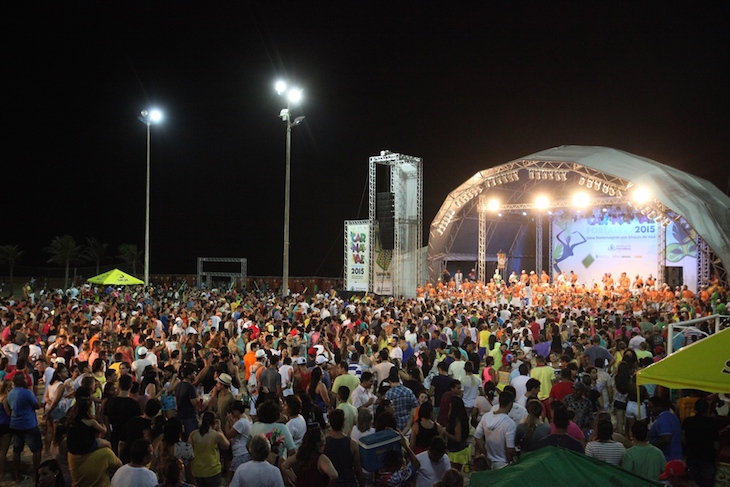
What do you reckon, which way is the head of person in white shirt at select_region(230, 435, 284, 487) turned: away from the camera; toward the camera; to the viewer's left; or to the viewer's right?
away from the camera

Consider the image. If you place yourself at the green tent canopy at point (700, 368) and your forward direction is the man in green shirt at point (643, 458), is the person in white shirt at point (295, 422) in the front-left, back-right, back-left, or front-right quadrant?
front-right

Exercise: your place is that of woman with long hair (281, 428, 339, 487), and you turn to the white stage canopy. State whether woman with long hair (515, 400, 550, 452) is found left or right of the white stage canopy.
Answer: right

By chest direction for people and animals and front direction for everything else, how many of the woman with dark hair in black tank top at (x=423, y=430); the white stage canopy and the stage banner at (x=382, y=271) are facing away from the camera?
1

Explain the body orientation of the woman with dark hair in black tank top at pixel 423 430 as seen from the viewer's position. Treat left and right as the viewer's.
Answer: facing away from the viewer

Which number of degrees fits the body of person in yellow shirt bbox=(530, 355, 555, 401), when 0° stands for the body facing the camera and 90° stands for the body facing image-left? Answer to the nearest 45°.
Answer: approximately 180°

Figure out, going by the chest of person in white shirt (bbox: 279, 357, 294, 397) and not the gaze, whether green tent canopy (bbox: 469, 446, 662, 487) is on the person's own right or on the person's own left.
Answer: on the person's own right

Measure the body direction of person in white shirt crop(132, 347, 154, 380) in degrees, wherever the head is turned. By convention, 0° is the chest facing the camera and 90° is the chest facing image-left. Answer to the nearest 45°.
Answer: approximately 180°

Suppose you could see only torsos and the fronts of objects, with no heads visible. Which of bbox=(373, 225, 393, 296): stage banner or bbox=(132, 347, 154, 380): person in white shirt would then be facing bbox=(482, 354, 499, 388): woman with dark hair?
the stage banner

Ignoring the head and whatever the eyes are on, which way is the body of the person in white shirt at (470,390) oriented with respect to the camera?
away from the camera

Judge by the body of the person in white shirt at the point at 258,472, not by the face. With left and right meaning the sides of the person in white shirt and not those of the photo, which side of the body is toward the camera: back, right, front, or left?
back

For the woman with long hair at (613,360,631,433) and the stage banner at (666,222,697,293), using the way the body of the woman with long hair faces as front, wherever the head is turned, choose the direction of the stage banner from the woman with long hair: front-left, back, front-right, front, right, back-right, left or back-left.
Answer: front

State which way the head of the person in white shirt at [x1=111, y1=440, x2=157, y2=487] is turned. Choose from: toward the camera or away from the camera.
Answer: away from the camera

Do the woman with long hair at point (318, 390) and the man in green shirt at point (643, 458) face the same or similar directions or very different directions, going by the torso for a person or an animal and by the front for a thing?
same or similar directions

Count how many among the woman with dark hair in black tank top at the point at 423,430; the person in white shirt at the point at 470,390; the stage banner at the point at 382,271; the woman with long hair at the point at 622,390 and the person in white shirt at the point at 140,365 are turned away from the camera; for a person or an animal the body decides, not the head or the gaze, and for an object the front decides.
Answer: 4

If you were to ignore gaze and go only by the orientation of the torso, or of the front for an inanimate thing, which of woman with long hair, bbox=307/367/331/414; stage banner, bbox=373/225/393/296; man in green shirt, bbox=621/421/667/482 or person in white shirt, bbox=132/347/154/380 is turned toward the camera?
the stage banner

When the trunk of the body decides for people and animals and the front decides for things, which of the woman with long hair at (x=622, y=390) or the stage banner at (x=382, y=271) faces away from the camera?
the woman with long hair

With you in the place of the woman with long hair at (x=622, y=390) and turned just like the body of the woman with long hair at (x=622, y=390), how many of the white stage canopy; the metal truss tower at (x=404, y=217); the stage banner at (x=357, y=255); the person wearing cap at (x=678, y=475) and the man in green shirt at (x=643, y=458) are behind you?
2

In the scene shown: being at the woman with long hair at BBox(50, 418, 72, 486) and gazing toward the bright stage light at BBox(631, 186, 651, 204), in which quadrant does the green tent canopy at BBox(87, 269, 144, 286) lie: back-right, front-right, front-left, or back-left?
front-left
